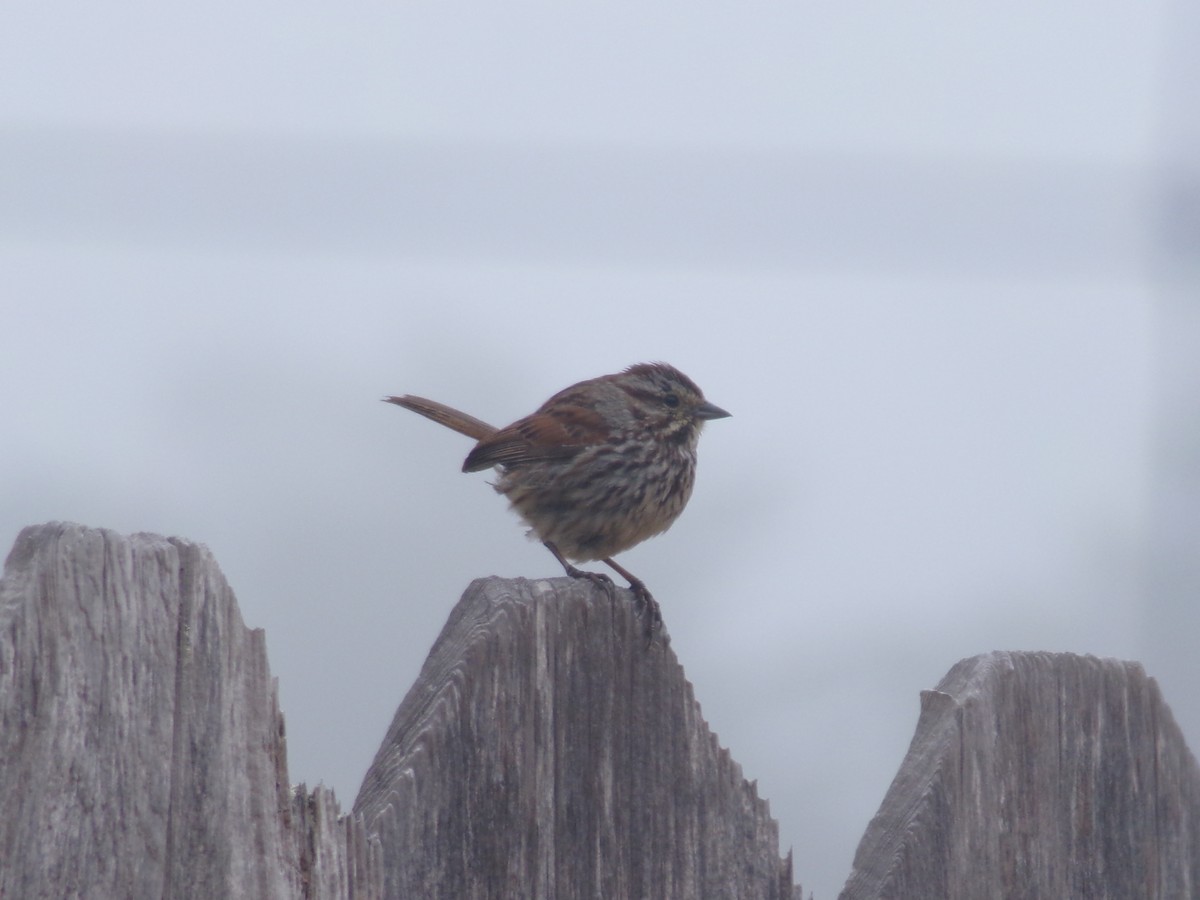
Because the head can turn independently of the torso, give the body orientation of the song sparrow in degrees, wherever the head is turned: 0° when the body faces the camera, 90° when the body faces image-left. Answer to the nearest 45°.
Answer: approximately 270°

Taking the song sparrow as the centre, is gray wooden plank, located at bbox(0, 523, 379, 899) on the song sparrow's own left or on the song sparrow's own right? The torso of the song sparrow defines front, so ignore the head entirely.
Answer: on the song sparrow's own right
